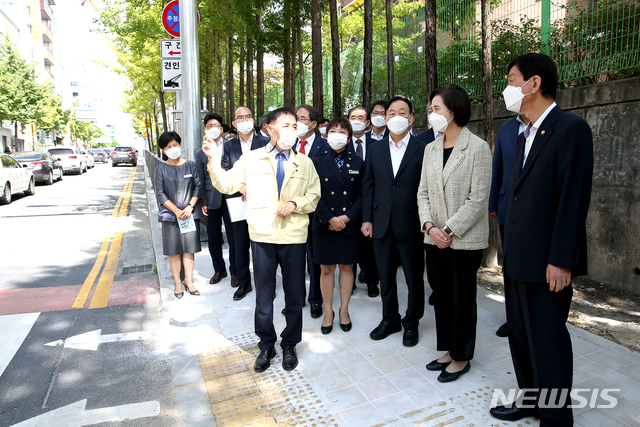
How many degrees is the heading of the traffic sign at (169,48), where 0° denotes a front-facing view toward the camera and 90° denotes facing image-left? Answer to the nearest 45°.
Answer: approximately 0°

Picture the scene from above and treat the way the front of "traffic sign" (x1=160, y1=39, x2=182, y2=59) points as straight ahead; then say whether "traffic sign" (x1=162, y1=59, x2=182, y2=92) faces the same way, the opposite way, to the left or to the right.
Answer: the same way

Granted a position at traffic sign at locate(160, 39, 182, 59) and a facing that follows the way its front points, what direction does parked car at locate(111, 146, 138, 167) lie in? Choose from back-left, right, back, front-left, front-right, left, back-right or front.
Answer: back

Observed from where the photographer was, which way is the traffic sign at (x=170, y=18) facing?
facing the viewer

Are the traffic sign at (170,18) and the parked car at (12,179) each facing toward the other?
no

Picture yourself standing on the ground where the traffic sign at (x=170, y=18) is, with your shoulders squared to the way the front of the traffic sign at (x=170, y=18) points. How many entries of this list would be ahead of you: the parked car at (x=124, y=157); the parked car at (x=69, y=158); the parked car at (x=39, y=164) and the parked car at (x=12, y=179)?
0

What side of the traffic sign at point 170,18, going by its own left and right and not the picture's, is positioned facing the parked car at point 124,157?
back

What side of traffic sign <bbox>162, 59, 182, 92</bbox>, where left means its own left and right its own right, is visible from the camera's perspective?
front

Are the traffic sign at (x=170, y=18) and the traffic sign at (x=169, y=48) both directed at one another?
no
